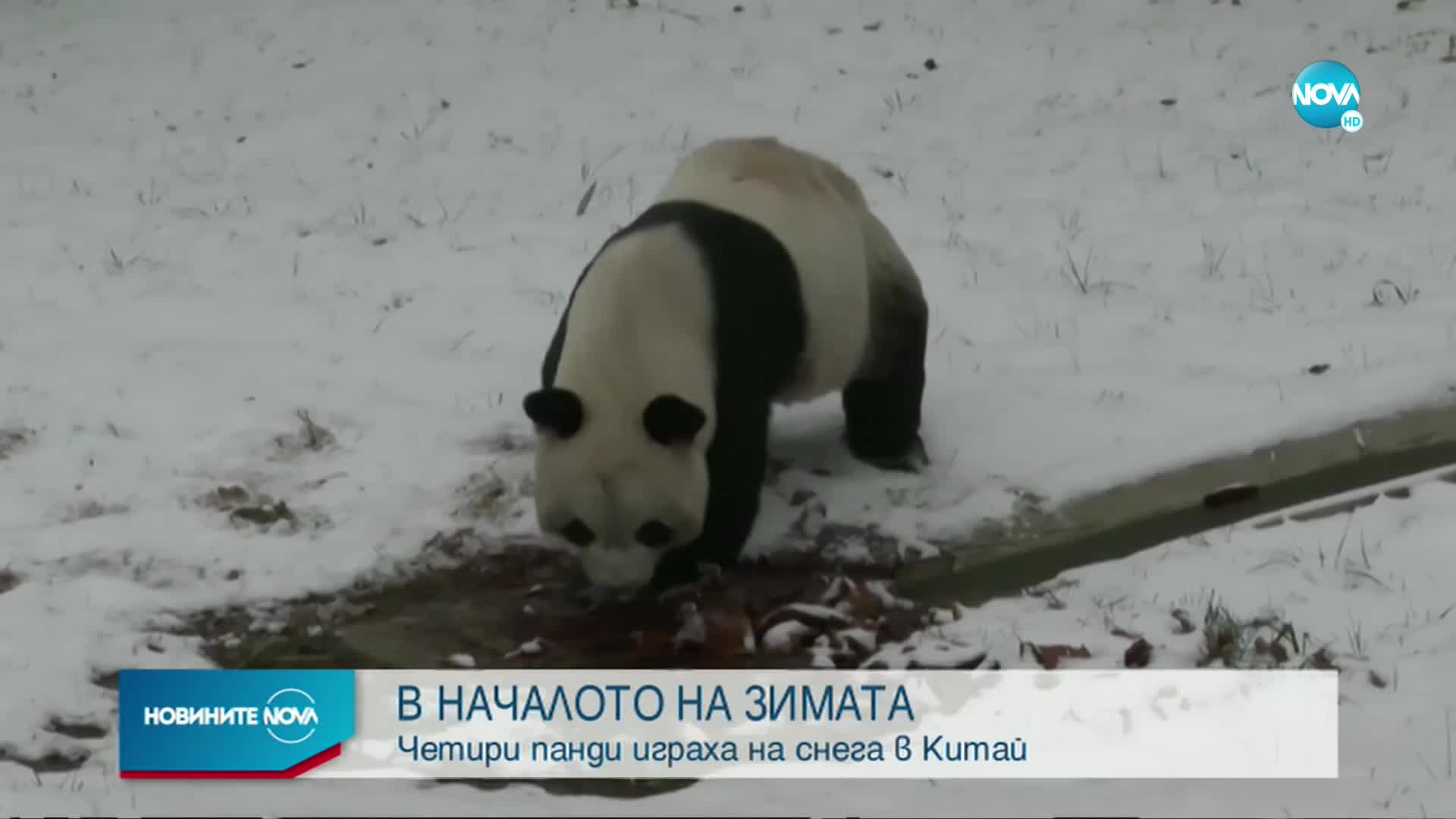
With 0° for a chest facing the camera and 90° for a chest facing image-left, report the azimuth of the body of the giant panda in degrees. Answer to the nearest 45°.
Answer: approximately 45°
